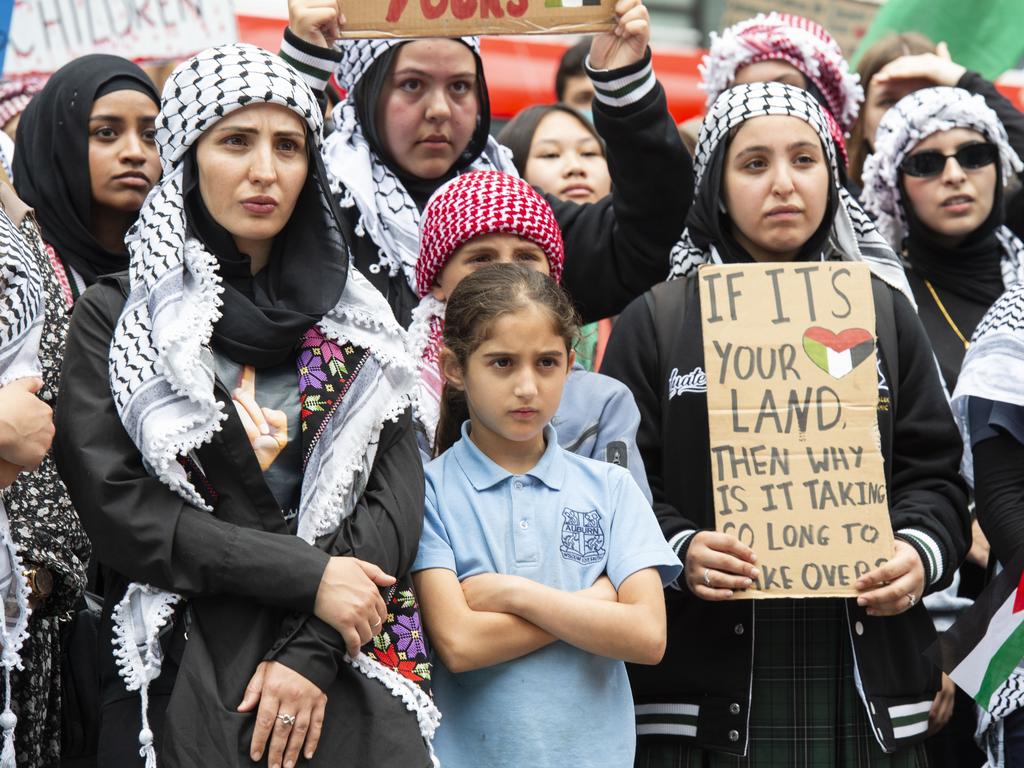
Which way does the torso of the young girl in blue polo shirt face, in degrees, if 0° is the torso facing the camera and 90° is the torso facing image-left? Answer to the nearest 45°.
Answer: approximately 0°

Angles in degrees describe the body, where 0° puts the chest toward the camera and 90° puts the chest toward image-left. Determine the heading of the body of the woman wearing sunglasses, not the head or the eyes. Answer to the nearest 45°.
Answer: approximately 0°

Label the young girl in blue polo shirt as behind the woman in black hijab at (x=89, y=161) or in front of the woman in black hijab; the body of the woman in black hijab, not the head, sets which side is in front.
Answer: in front

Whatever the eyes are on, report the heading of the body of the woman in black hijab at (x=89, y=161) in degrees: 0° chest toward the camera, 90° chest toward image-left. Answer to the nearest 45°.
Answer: approximately 315°

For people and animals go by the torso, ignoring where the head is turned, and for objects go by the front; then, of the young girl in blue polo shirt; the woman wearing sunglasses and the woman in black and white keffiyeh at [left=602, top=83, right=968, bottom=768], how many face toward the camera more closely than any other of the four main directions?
3
